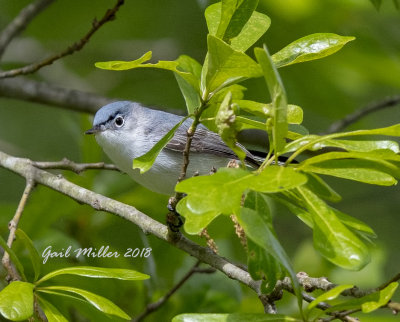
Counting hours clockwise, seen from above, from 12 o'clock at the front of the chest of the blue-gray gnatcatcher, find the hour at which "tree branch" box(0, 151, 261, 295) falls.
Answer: The tree branch is roughly at 12 o'clock from the blue-gray gnatcatcher.

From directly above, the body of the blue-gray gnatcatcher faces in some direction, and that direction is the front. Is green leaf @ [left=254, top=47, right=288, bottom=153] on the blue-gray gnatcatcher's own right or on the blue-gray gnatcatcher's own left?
on the blue-gray gnatcatcher's own left

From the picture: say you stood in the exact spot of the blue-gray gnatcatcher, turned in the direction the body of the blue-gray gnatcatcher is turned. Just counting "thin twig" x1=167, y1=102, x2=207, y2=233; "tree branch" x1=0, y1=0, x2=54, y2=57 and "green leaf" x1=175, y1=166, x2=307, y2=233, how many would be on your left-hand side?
2

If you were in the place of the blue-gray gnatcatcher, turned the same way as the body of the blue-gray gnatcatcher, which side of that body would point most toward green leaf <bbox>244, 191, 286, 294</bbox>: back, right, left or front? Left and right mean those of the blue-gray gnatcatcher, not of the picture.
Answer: back

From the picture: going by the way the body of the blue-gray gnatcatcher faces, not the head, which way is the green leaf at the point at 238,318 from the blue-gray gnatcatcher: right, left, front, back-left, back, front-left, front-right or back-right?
left

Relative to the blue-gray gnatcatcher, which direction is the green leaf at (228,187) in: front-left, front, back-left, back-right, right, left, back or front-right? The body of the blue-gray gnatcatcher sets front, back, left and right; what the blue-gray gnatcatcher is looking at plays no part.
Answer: left

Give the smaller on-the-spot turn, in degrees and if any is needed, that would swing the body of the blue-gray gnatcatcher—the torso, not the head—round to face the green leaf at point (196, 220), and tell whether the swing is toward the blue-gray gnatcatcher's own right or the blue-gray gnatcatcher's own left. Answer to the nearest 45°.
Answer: approximately 90° to the blue-gray gnatcatcher's own left

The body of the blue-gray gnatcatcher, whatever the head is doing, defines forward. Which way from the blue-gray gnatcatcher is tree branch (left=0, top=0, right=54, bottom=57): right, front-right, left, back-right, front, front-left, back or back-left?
front-right

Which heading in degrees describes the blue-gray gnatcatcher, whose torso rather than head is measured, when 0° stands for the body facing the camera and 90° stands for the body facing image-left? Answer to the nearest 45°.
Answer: approximately 90°

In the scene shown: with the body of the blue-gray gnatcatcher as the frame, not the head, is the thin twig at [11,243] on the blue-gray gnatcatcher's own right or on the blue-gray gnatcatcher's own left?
on the blue-gray gnatcatcher's own left
